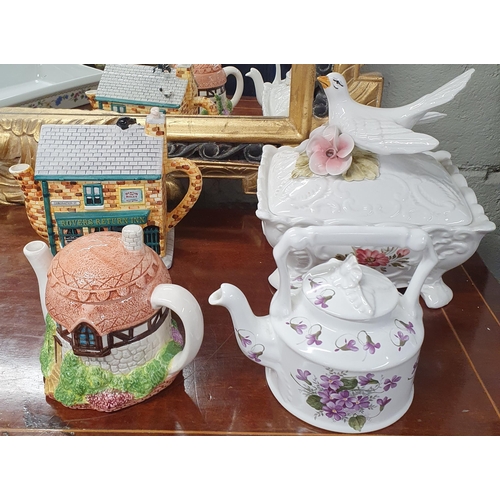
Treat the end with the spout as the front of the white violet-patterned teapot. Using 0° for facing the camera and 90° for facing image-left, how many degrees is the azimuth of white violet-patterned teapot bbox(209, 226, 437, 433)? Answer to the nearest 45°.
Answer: approximately 90°
